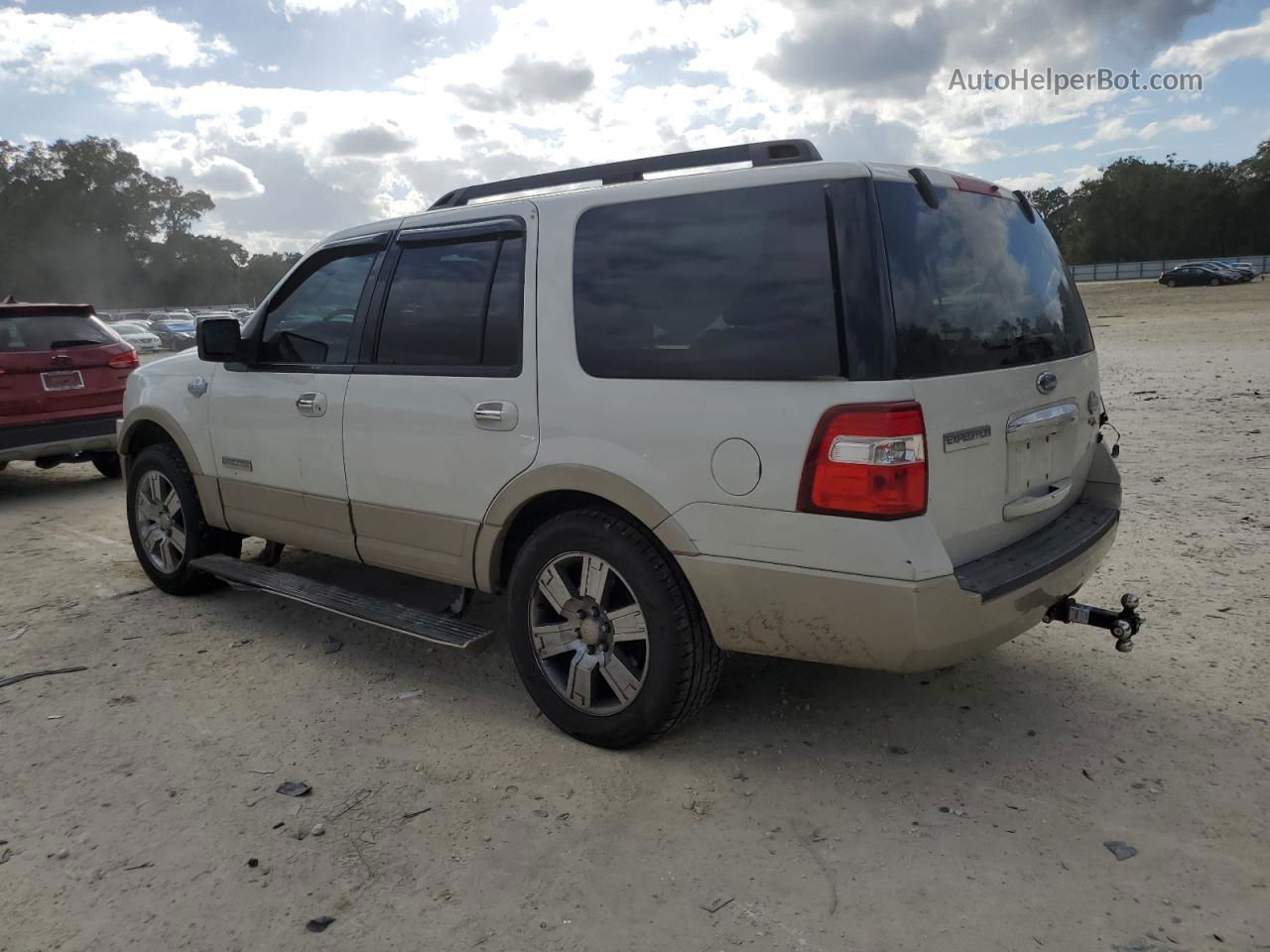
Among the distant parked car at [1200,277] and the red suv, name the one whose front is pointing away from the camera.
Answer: the red suv

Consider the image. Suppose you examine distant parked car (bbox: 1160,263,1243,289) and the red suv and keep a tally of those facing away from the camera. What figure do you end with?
1

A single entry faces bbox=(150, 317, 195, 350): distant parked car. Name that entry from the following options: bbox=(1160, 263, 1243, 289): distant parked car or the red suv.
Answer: the red suv

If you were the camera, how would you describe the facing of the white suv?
facing away from the viewer and to the left of the viewer

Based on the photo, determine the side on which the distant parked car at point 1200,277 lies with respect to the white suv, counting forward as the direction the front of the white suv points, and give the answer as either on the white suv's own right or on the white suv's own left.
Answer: on the white suv's own right

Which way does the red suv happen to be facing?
away from the camera

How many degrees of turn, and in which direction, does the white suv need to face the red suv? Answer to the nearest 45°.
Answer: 0° — it already faces it
